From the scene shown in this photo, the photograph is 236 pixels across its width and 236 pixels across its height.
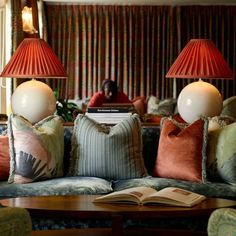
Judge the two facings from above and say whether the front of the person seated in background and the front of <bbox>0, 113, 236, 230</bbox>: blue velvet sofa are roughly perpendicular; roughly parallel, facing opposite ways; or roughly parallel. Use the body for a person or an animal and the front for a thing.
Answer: roughly parallel

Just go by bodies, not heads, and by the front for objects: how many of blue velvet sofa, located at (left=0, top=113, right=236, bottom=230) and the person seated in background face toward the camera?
2

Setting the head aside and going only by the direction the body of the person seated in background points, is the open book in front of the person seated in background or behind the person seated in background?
in front

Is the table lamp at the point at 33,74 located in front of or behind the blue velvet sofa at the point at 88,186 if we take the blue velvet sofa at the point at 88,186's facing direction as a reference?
behind

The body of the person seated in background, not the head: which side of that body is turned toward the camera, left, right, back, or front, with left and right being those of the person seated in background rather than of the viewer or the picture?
front

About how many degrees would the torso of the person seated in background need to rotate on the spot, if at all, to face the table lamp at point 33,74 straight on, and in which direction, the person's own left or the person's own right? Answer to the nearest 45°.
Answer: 0° — they already face it

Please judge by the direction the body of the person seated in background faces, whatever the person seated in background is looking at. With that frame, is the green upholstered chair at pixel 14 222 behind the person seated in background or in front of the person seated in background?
in front

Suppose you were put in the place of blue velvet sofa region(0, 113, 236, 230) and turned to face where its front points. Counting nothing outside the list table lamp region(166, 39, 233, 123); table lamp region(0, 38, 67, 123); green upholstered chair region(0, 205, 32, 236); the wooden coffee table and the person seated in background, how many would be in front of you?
2

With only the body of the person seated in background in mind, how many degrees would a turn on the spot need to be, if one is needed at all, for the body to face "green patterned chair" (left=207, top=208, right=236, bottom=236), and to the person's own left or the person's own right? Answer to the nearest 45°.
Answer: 0° — they already face it

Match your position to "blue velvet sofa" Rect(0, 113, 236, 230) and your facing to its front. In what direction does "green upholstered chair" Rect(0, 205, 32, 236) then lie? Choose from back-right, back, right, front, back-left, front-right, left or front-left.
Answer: front

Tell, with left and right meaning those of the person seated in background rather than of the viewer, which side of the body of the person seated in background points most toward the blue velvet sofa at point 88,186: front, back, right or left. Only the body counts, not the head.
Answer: front

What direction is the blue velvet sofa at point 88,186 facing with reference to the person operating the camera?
facing the viewer

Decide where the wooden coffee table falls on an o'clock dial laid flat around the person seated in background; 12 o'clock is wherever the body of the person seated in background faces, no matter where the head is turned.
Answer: The wooden coffee table is roughly at 12 o'clock from the person seated in background.

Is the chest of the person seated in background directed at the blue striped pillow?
yes
